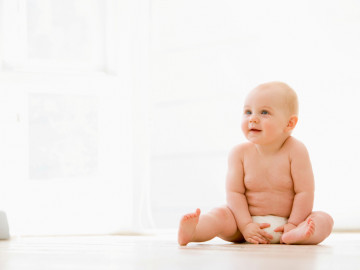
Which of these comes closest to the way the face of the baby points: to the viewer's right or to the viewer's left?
to the viewer's left

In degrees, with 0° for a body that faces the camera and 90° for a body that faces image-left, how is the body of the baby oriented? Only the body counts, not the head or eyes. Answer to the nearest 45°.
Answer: approximately 0°
